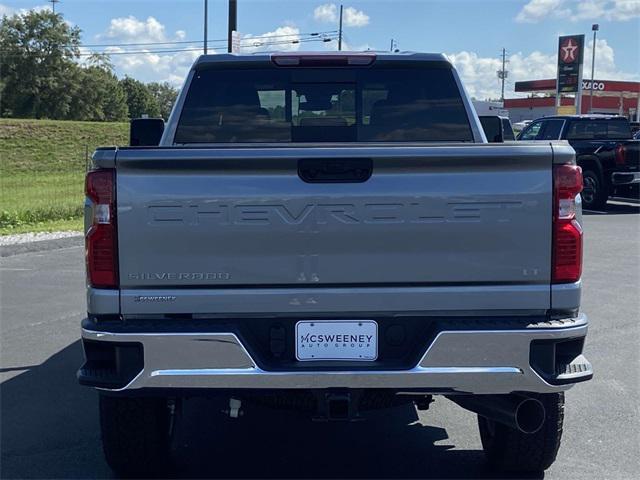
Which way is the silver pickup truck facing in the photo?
away from the camera

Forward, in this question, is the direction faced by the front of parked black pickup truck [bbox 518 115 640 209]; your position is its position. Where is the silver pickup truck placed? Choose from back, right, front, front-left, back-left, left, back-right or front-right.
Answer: back-left

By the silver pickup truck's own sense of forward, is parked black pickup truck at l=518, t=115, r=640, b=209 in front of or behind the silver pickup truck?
in front

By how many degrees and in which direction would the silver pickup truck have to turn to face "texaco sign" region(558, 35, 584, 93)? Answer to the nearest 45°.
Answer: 0° — it already faces it

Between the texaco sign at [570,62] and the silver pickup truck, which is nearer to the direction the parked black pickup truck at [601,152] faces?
the texaco sign

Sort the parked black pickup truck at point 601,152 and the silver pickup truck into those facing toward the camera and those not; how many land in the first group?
0

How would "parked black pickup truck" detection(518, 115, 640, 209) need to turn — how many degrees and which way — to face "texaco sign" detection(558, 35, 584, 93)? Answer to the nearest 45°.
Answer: approximately 45° to its right

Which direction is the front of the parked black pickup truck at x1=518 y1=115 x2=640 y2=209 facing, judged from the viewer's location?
facing away from the viewer and to the left of the viewer
